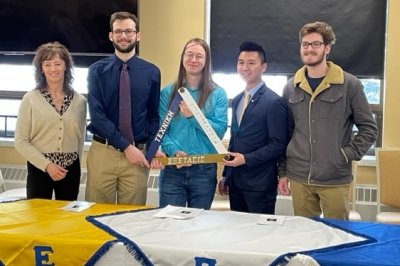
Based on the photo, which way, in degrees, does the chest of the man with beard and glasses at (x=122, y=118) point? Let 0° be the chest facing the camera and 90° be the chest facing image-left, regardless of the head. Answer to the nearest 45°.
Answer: approximately 0°

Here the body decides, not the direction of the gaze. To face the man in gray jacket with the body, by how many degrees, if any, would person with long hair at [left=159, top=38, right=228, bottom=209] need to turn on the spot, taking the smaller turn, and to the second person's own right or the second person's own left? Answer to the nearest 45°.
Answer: approximately 90° to the second person's own left

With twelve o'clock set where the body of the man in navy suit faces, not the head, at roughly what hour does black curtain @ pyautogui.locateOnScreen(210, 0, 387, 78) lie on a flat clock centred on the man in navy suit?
The black curtain is roughly at 5 o'clock from the man in navy suit.

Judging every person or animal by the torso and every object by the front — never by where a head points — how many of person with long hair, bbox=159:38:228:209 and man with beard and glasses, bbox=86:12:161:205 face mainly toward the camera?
2

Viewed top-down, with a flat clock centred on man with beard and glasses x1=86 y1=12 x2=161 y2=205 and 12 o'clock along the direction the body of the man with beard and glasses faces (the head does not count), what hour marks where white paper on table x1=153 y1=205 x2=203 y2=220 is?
The white paper on table is roughly at 11 o'clock from the man with beard and glasses.

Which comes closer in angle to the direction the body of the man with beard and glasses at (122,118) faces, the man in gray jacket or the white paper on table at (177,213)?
the white paper on table

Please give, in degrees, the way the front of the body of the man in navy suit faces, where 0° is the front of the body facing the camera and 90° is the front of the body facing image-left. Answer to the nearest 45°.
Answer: approximately 45°
